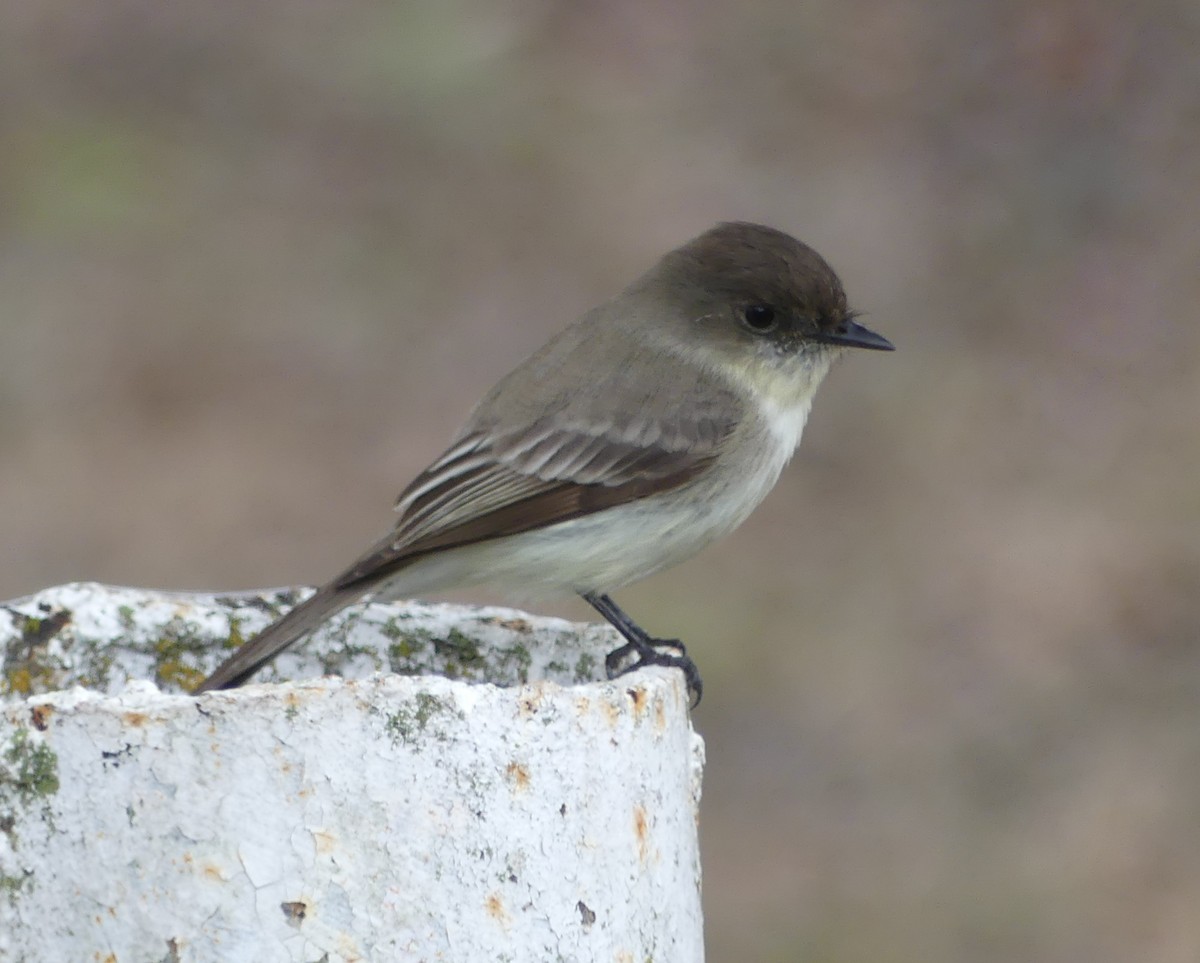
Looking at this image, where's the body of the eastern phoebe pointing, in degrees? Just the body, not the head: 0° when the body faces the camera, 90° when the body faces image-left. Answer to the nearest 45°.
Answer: approximately 270°
